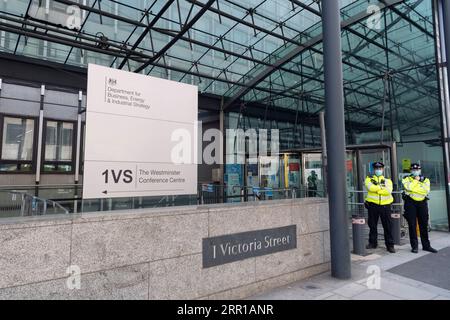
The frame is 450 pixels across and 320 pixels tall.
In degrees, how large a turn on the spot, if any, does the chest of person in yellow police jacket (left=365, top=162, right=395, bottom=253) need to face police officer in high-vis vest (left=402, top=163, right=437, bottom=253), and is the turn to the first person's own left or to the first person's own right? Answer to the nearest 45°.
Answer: approximately 135° to the first person's own left

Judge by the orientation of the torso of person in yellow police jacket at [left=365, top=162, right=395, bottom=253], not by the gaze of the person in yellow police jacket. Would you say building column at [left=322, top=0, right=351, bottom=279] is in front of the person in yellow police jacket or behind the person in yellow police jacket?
in front

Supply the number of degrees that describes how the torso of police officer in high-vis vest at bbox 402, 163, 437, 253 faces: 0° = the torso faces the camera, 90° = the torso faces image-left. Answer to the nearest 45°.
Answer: approximately 0°

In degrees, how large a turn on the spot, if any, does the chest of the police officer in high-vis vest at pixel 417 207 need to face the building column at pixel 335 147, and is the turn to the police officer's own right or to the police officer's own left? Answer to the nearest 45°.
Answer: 0° — they already face it

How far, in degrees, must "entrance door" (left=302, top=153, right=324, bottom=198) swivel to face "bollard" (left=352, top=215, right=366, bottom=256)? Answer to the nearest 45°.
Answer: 0° — it already faces it

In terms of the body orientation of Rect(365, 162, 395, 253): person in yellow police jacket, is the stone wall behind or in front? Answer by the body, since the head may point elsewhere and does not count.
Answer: in front

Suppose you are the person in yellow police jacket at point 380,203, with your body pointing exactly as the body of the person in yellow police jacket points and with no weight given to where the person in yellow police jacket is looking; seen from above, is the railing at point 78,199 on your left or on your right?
on your right

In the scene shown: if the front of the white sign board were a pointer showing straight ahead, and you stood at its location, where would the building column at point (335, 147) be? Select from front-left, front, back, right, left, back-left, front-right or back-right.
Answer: front-left

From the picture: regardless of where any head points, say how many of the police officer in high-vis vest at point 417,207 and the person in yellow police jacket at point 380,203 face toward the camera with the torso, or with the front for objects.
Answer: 2
